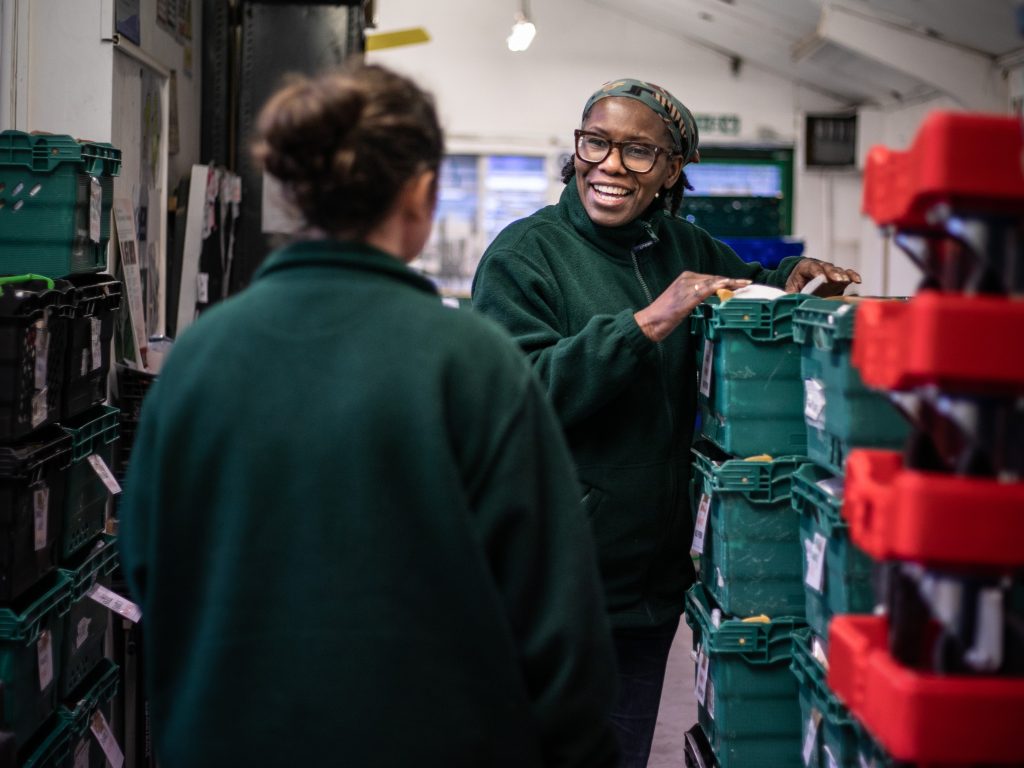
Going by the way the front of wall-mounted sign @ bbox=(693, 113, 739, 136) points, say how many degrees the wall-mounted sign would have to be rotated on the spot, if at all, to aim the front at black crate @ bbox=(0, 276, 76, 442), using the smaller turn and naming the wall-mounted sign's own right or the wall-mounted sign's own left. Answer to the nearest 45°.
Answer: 0° — it already faces it

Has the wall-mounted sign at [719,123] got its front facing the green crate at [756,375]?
yes

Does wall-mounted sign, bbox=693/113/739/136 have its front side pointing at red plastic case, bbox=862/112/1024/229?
yes

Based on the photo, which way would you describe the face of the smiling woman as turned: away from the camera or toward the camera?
toward the camera

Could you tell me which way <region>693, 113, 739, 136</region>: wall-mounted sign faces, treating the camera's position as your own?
facing the viewer

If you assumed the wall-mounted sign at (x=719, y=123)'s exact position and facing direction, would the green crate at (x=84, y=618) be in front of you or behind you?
in front

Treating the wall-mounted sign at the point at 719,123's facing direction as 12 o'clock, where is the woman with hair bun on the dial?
The woman with hair bun is roughly at 12 o'clock from the wall-mounted sign.

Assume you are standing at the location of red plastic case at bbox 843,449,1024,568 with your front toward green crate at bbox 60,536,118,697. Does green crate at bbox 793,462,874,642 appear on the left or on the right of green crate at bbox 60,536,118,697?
right

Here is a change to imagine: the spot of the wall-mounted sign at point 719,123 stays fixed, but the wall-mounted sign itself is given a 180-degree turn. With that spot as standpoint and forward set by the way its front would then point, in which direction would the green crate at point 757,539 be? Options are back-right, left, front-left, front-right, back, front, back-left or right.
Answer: back

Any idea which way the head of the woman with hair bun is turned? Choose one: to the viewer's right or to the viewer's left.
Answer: to the viewer's right

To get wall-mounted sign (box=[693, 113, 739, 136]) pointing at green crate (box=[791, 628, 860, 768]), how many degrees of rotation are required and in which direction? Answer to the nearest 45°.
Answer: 0° — it already faces it
